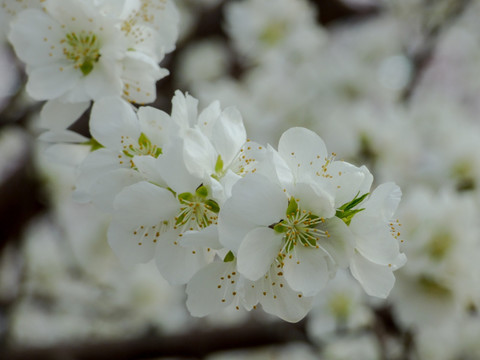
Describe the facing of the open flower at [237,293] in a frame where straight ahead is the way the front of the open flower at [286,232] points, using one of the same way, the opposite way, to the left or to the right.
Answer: the same way

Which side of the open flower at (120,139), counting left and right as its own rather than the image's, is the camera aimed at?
front

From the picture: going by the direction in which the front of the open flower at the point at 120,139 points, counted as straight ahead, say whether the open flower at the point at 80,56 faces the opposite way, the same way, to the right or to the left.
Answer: the same way

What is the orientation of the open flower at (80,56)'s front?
toward the camera

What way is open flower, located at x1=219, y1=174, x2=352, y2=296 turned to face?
toward the camera

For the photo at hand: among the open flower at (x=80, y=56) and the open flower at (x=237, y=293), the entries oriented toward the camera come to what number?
2

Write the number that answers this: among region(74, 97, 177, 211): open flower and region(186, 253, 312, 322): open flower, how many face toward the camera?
2
